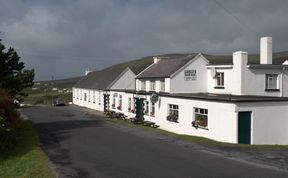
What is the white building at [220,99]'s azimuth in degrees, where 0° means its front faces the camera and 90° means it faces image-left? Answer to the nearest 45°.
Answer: approximately 45°

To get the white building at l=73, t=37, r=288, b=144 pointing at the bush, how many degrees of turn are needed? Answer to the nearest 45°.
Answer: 0° — it already faces it
